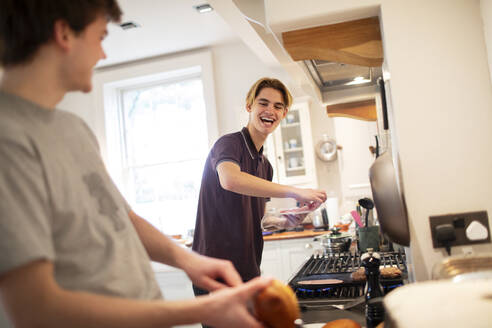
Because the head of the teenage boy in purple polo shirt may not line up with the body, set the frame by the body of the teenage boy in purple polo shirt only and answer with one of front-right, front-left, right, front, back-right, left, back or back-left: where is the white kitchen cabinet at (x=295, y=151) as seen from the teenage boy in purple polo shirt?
back-left

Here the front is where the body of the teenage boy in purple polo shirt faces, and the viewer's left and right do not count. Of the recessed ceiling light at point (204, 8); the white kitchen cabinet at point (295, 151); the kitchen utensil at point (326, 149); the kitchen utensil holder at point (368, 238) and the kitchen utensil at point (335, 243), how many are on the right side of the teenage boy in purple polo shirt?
0

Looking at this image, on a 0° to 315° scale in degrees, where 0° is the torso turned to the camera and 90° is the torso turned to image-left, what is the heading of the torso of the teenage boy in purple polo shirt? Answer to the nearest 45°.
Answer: approximately 315°

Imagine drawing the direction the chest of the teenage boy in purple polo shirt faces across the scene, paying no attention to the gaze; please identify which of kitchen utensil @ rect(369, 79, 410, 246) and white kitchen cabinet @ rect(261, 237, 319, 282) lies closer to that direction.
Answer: the kitchen utensil

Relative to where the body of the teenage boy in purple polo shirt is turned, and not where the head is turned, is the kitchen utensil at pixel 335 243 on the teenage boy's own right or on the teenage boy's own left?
on the teenage boy's own left

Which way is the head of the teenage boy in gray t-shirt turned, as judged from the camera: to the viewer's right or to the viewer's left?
to the viewer's right

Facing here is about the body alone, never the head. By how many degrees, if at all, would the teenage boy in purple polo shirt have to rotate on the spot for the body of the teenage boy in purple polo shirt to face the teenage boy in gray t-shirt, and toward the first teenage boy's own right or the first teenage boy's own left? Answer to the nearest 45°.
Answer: approximately 45° to the first teenage boy's own right

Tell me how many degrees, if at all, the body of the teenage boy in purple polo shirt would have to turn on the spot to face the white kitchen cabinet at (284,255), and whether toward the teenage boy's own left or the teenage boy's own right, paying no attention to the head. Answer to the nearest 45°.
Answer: approximately 135° to the teenage boy's own left
